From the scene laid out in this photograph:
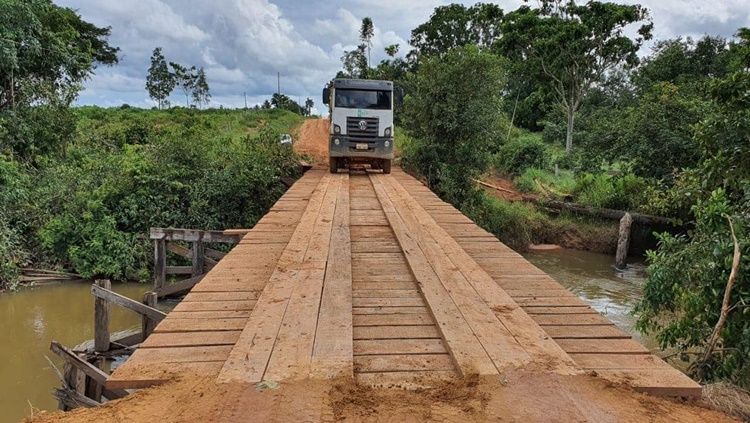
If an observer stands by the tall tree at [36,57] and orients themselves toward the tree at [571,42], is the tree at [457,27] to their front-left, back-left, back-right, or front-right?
front-left

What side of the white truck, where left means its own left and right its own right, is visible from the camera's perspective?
front

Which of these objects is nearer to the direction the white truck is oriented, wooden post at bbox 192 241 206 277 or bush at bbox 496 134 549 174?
the wooden post

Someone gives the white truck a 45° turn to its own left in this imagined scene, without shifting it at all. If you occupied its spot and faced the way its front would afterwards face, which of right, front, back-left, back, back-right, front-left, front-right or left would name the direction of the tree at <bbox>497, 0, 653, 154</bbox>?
left

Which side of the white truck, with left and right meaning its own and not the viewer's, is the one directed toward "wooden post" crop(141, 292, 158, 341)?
front

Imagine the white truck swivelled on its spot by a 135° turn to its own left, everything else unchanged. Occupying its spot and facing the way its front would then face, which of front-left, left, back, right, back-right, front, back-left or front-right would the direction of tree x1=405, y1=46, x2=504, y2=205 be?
right

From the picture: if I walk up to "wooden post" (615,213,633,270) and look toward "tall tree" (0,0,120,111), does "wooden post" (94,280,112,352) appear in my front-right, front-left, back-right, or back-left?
front-left

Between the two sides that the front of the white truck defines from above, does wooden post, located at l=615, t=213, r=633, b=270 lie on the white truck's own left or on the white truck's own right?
on the white truck's own left

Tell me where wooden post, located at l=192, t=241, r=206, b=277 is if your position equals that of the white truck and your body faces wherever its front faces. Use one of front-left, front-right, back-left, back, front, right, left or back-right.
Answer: front-right
